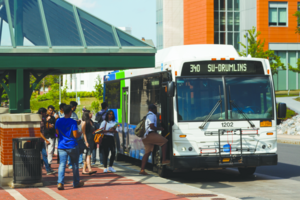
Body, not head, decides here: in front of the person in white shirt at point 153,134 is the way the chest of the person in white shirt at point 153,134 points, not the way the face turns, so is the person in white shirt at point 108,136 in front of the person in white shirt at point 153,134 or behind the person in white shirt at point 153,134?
behind

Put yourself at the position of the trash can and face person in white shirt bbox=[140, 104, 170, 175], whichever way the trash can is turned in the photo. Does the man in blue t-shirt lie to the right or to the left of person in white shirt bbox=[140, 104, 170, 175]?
right

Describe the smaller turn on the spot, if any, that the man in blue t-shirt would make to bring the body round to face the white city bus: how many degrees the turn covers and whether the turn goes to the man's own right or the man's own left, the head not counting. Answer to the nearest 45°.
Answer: approximately 45° to the man's own right

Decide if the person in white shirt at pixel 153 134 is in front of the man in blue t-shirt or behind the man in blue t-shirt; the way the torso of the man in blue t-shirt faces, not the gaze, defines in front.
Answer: in front

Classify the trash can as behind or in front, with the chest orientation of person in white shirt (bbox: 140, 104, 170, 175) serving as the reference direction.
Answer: behind

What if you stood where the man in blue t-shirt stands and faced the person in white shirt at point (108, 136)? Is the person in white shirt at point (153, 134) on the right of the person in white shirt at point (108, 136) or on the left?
right

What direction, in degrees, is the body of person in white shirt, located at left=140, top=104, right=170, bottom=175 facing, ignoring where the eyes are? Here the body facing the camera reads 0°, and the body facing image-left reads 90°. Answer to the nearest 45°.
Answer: approximately 270°

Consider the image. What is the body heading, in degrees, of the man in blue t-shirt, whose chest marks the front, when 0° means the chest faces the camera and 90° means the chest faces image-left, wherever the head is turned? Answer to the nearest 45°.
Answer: approximately 225°

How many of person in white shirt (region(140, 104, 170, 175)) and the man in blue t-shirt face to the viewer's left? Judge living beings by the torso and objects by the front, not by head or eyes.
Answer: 0
